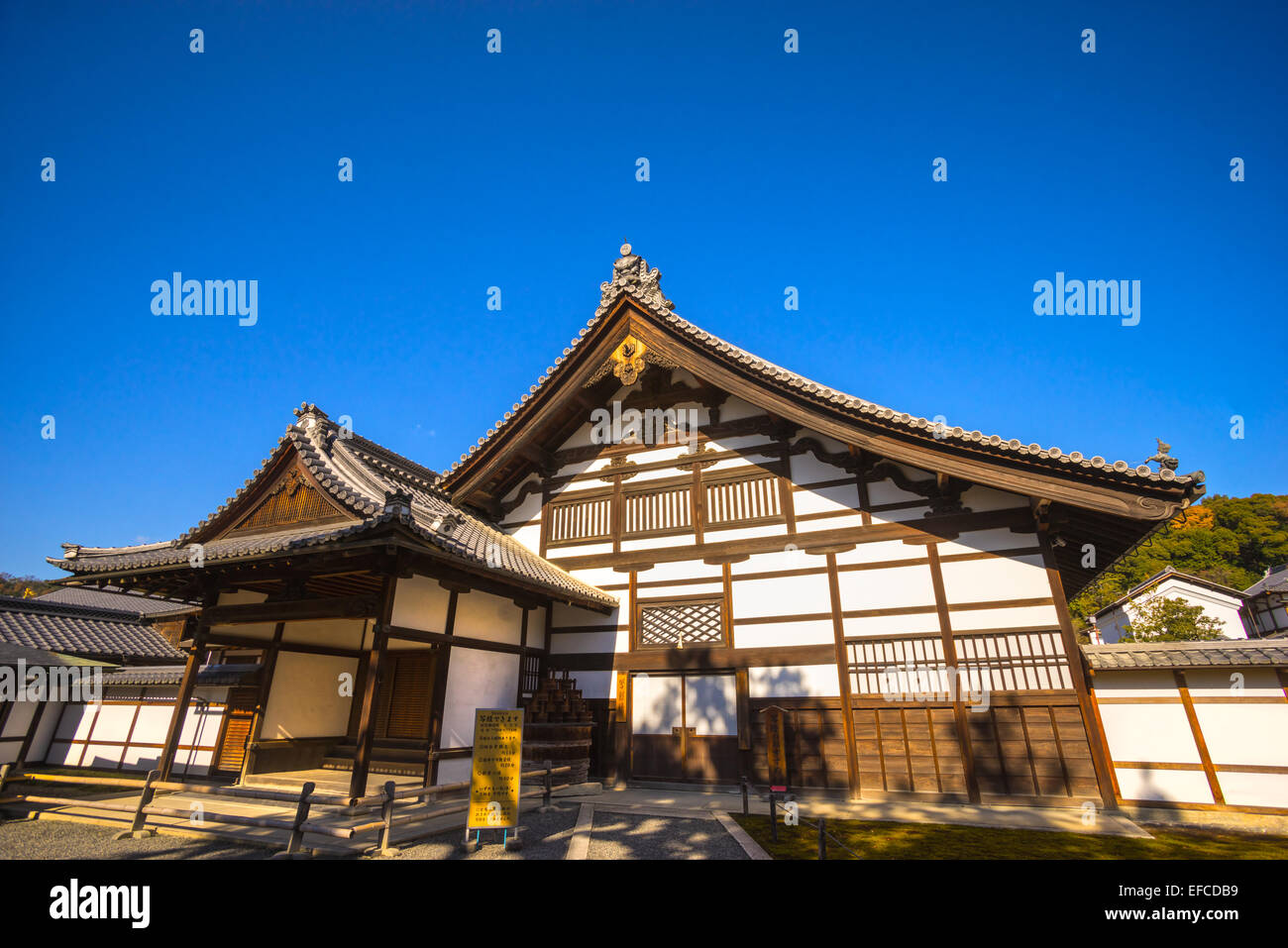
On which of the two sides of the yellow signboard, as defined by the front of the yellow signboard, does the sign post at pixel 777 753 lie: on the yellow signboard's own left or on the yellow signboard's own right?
on the yellow signboard's own left

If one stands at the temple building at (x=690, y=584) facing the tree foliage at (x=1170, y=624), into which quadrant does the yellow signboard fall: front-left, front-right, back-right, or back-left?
back-right

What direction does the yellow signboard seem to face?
toward the camera

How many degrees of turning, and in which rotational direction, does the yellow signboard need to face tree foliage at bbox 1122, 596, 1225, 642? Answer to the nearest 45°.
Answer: approximately 135° to its left

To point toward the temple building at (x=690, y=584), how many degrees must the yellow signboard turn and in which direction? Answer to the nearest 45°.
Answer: approximately 135° to its left
